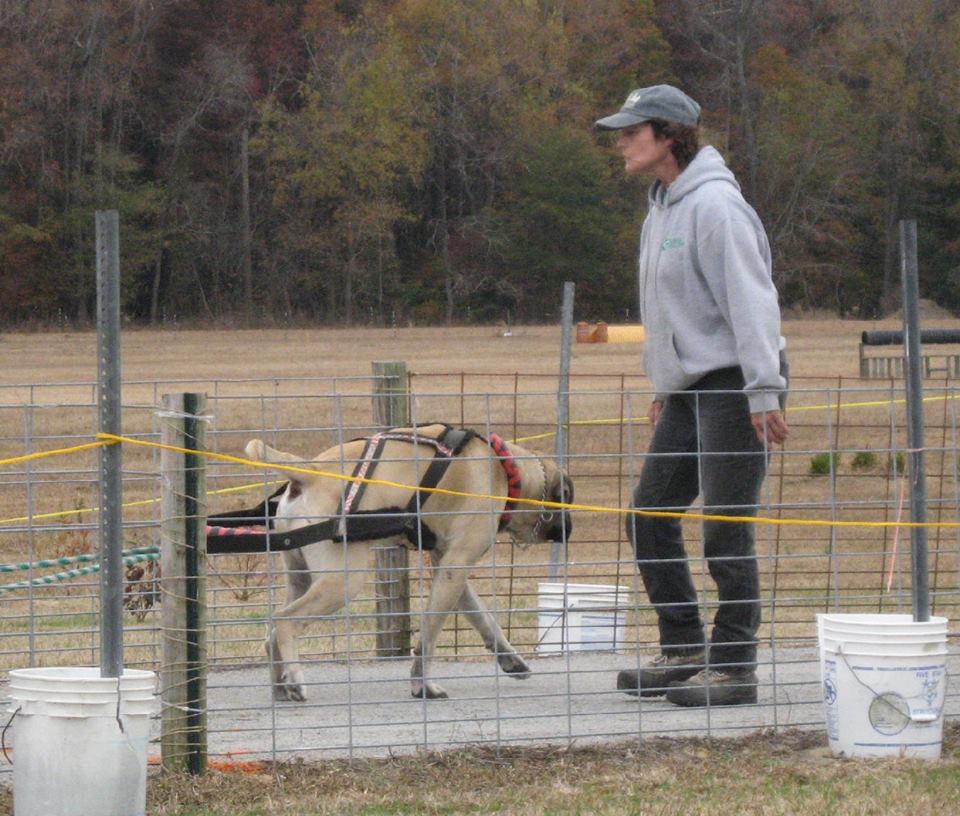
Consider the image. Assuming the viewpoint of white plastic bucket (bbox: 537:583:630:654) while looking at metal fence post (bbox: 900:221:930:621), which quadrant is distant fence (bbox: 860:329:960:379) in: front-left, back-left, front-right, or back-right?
back-left

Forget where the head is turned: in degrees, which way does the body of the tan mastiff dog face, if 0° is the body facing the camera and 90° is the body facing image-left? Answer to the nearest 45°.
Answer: approximately 270°

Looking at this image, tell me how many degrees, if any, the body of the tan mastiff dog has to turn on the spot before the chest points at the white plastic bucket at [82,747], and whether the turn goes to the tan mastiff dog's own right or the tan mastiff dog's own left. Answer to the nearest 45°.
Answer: approximately 135° to the tan mastiff dog's own right

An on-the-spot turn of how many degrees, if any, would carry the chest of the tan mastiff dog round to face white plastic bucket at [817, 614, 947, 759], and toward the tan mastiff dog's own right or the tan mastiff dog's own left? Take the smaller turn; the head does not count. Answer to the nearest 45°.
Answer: approximately 45° to the tan mastiff dog's own right

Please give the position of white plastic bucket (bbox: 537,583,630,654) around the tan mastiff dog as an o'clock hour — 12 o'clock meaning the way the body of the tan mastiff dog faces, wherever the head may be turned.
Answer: The white plastic bucket is roughly at 10 o'clock from the tan mastiff dog.

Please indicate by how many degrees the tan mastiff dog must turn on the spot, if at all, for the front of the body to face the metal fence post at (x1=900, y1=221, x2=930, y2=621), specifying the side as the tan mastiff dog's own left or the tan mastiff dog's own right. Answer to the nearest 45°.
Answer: approximately 45° to the tan mastiff dog's own right

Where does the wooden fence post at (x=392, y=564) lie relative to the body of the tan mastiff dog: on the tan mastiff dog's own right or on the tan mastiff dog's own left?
on the tan mastiff dog's own left

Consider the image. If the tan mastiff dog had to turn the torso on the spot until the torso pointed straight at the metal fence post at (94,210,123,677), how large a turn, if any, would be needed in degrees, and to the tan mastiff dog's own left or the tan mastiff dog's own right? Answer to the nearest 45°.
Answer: approximately 135° to the tan mastiff dog's own right

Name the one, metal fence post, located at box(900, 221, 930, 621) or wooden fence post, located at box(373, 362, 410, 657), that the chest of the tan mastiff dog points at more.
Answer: the metal fence post
